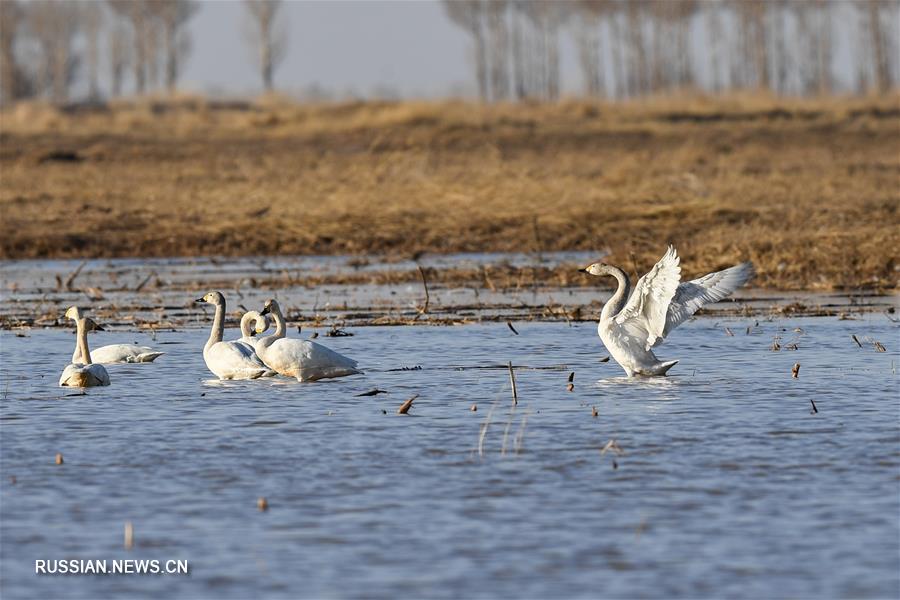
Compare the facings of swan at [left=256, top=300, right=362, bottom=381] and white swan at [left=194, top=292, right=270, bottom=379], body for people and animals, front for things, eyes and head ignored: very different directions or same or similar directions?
same or similar directions

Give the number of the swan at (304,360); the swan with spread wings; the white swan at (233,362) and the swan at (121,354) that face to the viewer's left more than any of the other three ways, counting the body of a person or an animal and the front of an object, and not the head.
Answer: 4

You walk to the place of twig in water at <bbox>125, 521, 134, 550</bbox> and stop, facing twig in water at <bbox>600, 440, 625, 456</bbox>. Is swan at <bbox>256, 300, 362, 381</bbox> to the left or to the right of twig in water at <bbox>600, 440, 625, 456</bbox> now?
left

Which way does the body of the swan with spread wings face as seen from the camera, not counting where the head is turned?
to the viewer's left

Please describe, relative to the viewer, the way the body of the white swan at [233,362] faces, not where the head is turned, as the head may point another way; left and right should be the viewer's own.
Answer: facing to the left of the viewer

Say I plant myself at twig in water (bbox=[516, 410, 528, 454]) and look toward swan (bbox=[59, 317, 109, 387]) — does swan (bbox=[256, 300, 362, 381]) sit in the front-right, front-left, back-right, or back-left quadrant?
front-right

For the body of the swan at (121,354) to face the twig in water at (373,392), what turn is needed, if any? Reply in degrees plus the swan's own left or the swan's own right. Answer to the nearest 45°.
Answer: approximately 135° to the swan's own left

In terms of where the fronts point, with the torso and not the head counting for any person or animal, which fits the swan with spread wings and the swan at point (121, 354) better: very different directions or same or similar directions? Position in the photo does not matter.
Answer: same or similar directions

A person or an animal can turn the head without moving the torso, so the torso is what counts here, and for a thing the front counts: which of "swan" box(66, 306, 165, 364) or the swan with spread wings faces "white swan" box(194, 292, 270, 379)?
the swan with spread wings

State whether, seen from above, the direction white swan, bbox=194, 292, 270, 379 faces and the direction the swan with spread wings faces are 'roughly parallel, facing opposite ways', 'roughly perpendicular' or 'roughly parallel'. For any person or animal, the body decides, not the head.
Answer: roughly parallel

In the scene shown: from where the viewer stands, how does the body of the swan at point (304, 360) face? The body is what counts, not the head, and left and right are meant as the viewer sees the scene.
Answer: facing to the left of the viewer

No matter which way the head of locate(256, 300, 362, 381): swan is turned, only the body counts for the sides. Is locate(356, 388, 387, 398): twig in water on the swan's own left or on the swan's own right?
on the swan's own left

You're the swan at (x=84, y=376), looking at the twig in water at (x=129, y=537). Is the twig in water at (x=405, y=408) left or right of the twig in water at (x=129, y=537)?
left

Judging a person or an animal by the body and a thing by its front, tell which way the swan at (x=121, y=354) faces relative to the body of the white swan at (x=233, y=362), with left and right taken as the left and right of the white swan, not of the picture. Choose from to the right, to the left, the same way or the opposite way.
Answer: the same way

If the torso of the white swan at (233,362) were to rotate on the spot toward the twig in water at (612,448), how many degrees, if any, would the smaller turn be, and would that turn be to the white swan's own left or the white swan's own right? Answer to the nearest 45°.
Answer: approximately 135° to the white swan's own left

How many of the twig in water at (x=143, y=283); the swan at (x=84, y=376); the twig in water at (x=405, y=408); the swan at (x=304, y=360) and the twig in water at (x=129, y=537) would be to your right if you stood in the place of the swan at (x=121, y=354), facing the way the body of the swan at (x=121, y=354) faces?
1

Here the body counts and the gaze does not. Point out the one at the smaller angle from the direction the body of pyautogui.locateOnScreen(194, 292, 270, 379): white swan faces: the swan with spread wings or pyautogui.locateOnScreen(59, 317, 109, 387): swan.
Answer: the swan

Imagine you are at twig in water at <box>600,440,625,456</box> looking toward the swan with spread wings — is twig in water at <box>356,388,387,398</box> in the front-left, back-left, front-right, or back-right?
front-left

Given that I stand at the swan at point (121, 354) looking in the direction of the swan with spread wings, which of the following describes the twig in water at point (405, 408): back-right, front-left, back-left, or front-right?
front-right

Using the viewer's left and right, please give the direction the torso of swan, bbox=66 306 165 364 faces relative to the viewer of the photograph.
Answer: facing to the left of the viewer
